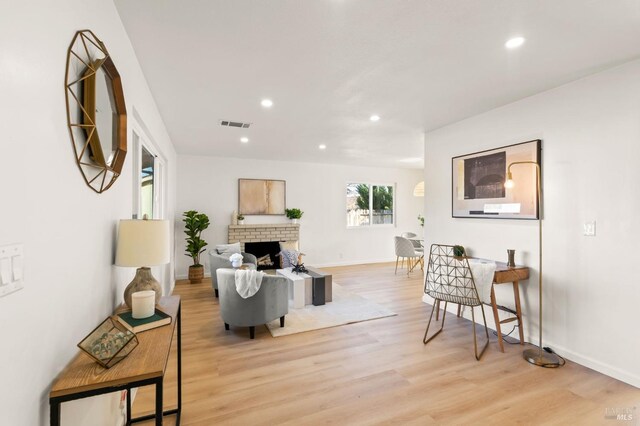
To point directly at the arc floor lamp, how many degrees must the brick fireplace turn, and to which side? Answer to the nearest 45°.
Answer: approximately 45° to its left

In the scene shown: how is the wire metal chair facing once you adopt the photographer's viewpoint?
facing away from the viewer and to the right of the viewer

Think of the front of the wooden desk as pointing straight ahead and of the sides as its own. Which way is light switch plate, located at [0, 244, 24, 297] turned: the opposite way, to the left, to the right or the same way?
the opposite way

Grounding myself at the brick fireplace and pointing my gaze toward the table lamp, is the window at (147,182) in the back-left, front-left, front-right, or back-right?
front-right

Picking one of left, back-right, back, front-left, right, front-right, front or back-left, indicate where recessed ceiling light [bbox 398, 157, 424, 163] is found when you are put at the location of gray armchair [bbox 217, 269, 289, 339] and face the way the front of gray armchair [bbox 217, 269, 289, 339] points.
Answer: front

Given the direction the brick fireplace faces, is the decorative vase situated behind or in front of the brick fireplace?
in front

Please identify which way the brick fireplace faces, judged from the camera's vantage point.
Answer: facing the viewer

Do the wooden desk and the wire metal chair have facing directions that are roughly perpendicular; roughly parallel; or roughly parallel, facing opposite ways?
roughly parallel, facing opposite ways

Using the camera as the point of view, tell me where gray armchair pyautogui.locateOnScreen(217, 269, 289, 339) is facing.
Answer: facing away from the viewer and to the right of the viewer

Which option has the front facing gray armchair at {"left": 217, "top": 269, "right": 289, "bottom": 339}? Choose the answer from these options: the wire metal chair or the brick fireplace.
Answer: the brick fireplace

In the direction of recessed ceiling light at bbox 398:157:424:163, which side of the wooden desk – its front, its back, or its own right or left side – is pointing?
right

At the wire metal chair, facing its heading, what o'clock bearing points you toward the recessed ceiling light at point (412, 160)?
The recessed ceiling light is roughly at 10 o'clock from the wire metal chair.

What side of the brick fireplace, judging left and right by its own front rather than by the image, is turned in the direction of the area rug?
front

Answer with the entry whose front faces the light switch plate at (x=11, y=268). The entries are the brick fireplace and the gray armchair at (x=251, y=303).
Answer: the brick fireplace

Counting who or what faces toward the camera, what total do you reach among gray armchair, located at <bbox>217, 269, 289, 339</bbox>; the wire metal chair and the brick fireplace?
1

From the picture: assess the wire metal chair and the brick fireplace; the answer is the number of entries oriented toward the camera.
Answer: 1

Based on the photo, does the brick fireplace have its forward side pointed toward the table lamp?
yes

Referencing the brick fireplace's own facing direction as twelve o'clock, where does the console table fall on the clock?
The console table is roughly at 12 o'clock from the brick fireplace.

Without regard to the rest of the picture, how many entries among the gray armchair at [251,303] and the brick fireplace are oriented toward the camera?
1

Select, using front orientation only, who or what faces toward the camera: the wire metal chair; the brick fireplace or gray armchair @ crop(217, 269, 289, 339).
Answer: the brick fireplace

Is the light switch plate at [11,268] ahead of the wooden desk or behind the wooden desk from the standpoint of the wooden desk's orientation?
ahead
